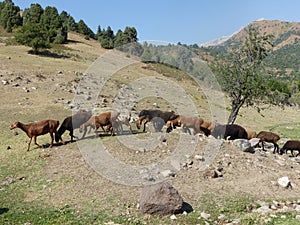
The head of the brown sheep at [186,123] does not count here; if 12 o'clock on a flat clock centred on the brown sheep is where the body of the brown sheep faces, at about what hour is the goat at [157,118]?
The goat is roughly at 1 o'clock from the brown sheep.

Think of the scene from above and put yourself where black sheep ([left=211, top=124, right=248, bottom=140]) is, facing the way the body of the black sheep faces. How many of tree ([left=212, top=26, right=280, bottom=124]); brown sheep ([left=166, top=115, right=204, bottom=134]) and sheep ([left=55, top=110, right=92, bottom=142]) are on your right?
1

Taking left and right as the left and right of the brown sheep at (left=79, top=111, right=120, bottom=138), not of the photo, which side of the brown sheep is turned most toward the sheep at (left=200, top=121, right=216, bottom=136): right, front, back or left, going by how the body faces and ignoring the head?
back

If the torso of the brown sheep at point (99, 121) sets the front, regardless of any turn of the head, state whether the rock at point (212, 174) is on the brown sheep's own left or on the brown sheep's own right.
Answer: on the brown sheep's own left

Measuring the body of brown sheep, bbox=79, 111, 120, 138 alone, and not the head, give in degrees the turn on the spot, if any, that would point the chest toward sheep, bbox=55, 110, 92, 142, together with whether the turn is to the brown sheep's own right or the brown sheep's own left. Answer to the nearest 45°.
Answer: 0° — it already faces it

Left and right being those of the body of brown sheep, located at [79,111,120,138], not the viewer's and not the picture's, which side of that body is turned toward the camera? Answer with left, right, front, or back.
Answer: left

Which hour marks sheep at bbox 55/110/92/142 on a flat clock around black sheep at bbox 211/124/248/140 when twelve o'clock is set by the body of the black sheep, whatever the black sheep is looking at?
The sheep is roughly at 11 o'clock from the black sheep.

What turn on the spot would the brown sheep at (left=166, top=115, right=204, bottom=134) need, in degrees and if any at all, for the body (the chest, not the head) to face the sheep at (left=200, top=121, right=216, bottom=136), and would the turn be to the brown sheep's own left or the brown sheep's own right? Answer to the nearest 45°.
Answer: approximately 180°

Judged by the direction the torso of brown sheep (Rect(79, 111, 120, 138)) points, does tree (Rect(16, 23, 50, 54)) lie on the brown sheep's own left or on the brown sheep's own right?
on the brown sheep's own right

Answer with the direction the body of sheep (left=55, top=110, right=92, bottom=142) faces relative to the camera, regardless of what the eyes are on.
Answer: to the viewer's left

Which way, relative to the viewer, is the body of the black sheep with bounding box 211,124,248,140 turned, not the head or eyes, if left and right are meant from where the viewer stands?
facing to the left of the viewer

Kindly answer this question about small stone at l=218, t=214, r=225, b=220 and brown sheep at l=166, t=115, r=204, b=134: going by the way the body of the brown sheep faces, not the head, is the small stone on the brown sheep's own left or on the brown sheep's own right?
on the brown sheep's own left

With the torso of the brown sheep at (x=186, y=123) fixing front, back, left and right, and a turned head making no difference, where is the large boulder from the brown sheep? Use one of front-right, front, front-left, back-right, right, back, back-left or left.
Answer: left

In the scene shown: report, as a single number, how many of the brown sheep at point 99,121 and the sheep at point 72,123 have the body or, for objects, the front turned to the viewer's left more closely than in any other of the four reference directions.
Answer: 2

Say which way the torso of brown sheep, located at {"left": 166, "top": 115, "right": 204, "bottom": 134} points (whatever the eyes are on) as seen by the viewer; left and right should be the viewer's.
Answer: facing to the left of the viewer
